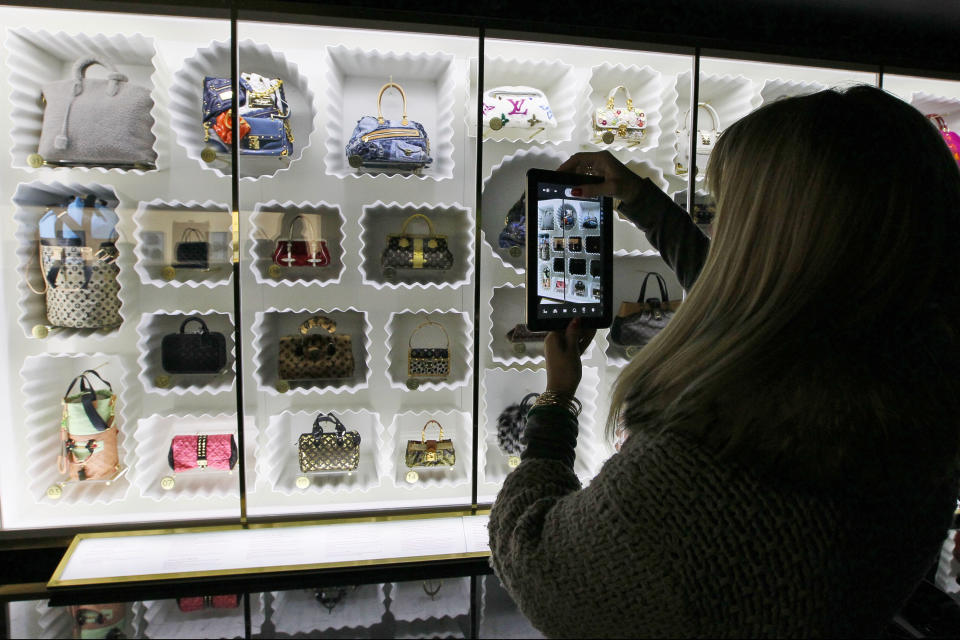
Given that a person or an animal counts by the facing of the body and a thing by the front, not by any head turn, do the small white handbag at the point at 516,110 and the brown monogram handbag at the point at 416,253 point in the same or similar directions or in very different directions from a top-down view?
same or similar directions

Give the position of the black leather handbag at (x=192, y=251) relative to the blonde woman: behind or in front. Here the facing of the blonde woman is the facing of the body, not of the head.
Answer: in front

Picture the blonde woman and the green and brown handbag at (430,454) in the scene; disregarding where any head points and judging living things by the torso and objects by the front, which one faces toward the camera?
the green and brown handbag

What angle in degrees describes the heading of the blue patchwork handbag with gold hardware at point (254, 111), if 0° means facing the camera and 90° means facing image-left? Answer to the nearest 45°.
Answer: approximately 0°

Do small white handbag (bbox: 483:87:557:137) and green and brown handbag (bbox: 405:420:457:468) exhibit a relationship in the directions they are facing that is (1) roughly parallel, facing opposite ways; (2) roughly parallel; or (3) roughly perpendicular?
roughly parallel

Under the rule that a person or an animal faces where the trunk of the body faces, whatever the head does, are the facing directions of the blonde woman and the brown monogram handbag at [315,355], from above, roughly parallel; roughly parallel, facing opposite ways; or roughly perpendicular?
roughly parallel, facing opposite ways

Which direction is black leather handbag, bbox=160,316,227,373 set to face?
toward the camera

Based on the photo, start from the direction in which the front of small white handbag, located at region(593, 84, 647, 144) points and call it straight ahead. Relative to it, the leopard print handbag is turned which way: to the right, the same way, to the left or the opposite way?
the same way

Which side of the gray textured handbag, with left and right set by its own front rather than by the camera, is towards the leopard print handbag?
left

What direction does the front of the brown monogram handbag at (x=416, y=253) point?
toward the camera

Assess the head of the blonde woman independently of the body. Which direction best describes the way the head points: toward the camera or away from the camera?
away from the camera

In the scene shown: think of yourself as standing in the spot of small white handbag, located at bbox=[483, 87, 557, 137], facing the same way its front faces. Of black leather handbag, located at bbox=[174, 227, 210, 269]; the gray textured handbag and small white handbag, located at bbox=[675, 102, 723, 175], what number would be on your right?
2

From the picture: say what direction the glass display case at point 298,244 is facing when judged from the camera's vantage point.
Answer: facing the viewer

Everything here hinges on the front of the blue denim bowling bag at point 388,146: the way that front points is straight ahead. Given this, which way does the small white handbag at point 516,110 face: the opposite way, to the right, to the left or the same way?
the same way
